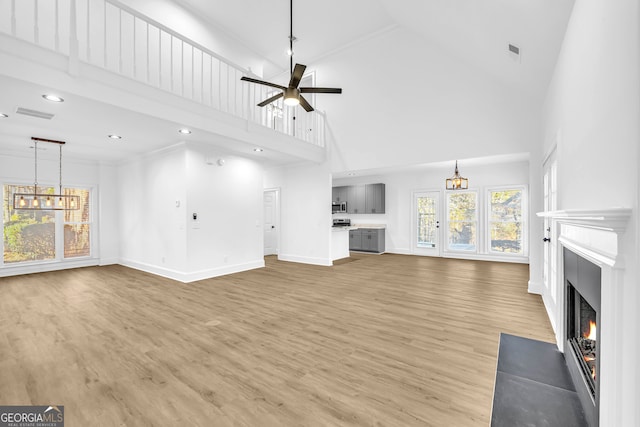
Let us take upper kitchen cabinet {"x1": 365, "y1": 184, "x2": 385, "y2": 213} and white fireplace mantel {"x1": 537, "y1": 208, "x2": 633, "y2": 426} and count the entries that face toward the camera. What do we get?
1

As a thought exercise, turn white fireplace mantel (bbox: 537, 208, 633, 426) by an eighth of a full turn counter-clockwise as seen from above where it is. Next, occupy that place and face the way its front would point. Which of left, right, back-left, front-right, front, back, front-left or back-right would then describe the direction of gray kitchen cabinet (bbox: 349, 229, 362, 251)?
right

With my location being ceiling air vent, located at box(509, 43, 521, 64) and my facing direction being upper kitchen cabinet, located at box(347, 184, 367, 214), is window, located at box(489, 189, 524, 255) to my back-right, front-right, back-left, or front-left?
front-right

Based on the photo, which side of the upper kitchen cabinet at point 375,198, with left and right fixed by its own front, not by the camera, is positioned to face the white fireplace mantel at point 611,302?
front

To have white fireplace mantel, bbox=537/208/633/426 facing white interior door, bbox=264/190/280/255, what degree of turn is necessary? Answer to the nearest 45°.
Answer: approximately 45° to its right

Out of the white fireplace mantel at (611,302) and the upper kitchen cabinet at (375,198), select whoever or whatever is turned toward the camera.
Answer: the upper kitchen cabinet

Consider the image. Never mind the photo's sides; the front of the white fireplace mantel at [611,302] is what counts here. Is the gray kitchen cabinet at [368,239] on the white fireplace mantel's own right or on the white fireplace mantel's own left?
on the white fireplace mantel's own right

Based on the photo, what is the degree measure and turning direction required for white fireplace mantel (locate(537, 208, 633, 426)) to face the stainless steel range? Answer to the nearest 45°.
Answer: approximately 45° to its right

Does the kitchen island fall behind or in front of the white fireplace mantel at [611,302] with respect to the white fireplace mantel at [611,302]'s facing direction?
in front

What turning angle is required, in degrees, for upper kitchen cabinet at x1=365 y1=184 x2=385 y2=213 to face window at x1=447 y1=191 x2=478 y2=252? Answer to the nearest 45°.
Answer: approximately 90° to its left

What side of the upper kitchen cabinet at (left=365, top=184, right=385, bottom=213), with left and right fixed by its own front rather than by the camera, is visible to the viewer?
front

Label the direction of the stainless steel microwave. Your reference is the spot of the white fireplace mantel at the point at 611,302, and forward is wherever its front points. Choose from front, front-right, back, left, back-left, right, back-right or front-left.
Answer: front-right

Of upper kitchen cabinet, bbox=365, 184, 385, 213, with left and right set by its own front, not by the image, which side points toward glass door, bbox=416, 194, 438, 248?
left

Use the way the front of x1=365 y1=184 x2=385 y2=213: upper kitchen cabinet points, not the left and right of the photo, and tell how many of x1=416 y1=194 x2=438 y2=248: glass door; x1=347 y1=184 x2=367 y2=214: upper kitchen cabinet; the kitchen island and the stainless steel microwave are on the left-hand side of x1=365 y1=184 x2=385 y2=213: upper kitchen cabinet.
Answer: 1

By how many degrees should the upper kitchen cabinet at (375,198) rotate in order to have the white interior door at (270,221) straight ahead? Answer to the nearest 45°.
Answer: approximately 90° to its right

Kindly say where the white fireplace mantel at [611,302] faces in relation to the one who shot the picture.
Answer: facing to the left of the viewer
